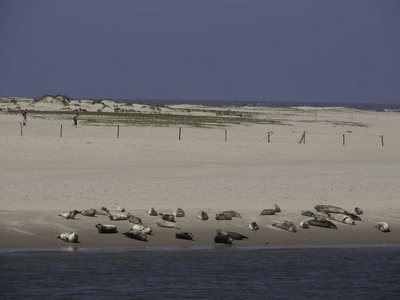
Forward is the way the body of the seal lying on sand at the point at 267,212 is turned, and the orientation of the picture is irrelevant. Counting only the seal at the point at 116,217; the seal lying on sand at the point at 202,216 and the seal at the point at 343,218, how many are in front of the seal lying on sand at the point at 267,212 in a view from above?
1

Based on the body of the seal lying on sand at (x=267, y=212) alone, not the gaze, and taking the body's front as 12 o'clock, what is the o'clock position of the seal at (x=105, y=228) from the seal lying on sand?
The seal is roughly at 5 o'clock from the seal lying on sand.

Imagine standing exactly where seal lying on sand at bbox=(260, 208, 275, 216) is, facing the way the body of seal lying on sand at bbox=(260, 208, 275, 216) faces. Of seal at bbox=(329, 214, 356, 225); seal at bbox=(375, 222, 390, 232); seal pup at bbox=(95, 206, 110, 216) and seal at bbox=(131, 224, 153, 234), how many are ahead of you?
2

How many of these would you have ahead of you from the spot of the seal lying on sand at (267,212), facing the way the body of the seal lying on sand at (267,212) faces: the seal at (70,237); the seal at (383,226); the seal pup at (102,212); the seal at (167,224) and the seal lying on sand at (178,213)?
1

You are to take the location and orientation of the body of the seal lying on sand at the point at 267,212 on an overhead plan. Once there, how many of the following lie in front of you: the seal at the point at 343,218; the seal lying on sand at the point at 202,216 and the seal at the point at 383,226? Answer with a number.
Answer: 2

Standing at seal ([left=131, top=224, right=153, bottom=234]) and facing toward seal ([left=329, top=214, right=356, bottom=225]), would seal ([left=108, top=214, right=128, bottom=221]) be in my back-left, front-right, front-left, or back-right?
back-left

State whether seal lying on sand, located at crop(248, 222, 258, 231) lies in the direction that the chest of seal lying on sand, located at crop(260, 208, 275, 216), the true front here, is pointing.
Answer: no

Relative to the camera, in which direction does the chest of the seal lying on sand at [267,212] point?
to the viewer's right

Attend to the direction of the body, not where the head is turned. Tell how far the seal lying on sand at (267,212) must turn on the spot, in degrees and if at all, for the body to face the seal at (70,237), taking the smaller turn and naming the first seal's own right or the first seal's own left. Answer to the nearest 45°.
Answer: approximately 135° to the first seal's own right

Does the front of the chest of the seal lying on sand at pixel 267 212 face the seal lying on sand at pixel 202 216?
no

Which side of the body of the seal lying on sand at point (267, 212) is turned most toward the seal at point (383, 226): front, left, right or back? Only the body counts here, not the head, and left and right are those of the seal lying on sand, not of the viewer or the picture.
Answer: front

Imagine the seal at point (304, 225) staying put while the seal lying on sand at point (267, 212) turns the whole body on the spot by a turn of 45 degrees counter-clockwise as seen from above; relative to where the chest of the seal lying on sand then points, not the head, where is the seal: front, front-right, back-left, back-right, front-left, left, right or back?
right

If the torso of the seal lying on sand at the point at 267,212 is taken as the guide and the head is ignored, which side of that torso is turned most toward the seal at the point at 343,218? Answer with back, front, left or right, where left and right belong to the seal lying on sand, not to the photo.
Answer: front

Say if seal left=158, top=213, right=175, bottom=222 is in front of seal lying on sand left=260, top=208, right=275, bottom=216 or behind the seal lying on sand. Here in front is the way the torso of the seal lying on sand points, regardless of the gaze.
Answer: behind

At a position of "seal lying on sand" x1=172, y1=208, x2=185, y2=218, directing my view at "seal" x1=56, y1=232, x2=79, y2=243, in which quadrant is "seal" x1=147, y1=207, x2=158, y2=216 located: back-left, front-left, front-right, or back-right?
front-right

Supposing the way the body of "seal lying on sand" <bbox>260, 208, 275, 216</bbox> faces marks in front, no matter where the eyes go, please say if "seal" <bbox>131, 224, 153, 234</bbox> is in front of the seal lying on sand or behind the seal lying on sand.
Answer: behind
